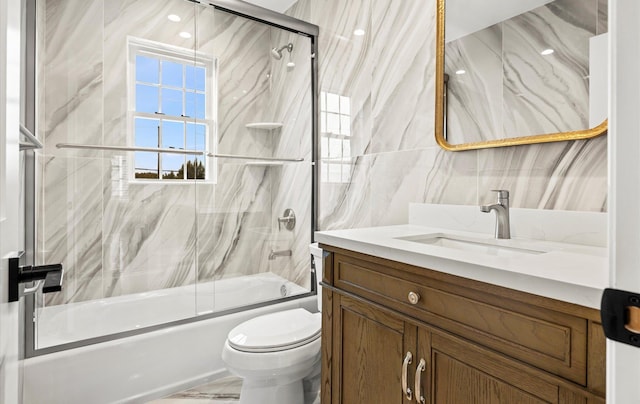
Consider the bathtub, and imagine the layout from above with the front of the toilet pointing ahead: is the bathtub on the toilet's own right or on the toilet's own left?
on the toilet's own right

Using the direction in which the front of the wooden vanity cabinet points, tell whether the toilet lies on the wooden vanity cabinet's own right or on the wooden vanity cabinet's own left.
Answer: on the wooden vanity cabinet's own right

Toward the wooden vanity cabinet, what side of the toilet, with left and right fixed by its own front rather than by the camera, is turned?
left

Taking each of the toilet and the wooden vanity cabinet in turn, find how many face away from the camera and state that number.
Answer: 0

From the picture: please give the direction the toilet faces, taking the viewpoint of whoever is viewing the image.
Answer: facing the viewer and to the left of the viewer
